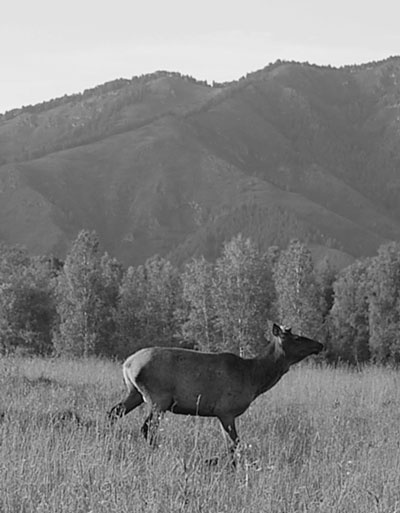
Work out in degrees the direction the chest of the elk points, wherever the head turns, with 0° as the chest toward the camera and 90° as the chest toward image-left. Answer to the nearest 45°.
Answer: approximately 270°
